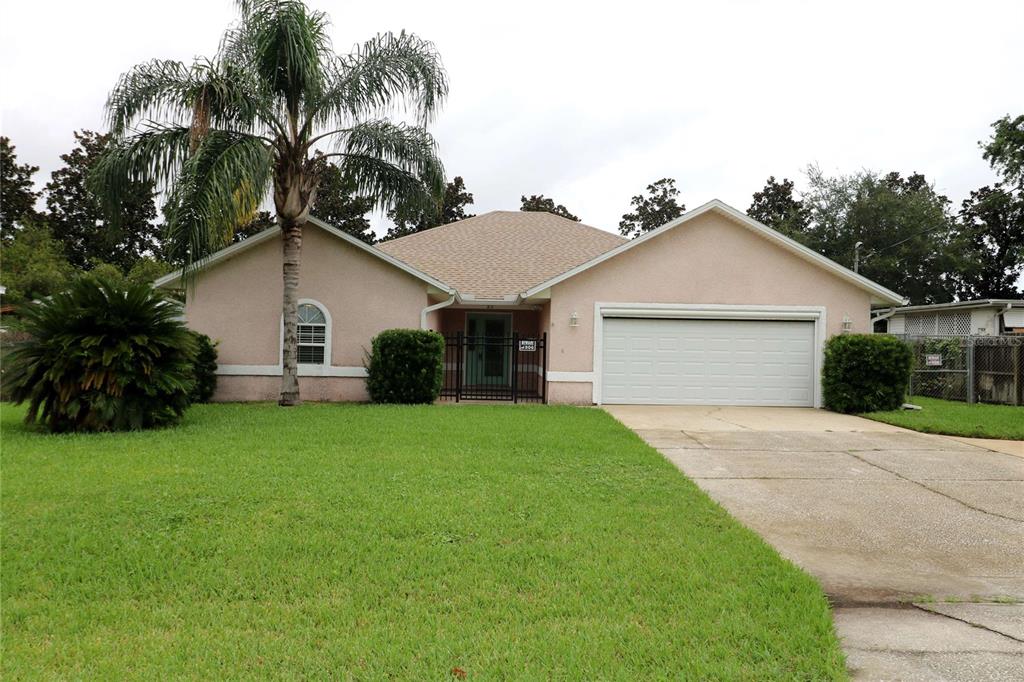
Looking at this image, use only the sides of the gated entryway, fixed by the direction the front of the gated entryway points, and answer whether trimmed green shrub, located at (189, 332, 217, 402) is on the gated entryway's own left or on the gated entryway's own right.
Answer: on the gated entryway's own right

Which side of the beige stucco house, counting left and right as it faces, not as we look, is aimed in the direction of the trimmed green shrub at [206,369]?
right

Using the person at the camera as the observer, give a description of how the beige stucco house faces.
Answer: facing the viewer

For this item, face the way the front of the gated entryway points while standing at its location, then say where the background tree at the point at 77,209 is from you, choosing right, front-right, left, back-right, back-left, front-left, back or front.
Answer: back-right

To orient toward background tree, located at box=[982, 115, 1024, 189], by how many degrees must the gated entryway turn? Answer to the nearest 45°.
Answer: approximately 90° to its left

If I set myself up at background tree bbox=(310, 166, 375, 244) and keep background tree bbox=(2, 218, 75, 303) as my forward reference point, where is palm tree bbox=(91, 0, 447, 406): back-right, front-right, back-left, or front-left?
front-left

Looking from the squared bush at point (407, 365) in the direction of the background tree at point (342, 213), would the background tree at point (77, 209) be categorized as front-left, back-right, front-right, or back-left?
front-left

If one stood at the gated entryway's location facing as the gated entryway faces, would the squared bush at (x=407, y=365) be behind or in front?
in front

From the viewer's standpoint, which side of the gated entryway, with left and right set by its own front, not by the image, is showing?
front

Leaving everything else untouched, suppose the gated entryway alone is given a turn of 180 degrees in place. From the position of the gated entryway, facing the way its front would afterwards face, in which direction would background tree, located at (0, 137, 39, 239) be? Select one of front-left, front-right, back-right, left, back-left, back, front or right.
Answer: front-left

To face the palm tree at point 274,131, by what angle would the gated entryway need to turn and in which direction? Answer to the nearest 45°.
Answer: approximately 45° to its right
